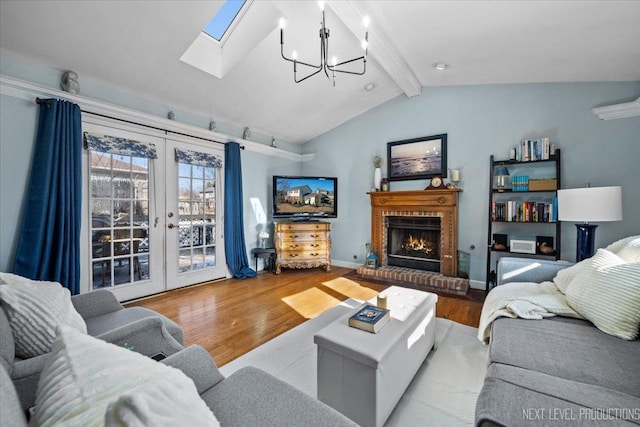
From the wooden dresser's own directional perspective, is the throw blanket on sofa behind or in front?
in front

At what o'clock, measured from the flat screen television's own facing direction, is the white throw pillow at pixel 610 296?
The white throw pillow is roughly at 11 o'clock from the flat screen television.

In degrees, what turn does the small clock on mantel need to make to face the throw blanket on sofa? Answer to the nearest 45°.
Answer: approximately 45° to its left

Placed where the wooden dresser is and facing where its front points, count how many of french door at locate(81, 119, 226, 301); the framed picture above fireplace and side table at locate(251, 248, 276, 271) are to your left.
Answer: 1

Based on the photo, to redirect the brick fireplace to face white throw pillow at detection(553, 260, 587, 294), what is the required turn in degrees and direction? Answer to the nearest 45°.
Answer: approximately 90° to its left

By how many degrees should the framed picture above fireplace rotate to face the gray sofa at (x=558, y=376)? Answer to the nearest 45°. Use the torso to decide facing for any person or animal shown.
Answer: approximately 45° to its left

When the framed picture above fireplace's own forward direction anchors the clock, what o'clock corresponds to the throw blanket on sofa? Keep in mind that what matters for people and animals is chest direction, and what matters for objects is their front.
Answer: The throw blanket on sofa is roughly at 10 o'clock from the framed picture above fireplace.

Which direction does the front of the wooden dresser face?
toward the camera

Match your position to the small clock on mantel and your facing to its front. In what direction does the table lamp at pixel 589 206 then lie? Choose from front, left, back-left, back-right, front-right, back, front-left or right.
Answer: left

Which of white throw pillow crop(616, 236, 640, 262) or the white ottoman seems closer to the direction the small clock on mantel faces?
the white ottoman

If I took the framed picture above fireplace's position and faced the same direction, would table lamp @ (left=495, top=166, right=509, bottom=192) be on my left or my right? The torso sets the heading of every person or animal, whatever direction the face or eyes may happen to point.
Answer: on my left

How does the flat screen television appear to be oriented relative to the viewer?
toward the camera

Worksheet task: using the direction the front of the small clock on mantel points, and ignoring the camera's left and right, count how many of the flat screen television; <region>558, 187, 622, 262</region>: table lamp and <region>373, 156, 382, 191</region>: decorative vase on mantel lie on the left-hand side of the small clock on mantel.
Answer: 1

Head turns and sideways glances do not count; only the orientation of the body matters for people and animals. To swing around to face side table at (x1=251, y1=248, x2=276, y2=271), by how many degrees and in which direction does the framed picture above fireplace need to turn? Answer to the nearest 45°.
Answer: approximately 45° to its right
